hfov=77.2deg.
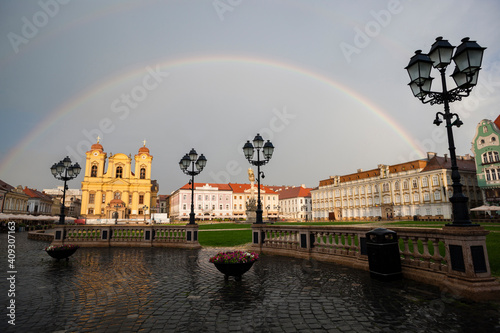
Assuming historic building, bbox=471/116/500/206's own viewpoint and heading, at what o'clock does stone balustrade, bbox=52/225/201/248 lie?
The stone balustrade is roughly at 11 o'clock from the historic building.

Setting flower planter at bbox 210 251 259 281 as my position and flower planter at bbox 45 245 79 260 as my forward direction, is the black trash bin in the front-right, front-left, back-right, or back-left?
back-right

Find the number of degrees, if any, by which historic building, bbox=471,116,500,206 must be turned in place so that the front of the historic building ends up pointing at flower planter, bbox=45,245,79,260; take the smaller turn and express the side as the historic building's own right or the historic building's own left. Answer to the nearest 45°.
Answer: approximately 45° to the historic building's own left

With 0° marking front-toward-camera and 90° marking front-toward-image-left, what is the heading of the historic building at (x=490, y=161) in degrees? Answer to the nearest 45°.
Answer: approximately 45°

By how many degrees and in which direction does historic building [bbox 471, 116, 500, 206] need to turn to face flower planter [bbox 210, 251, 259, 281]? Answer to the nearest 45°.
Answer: approximately 45° to its left

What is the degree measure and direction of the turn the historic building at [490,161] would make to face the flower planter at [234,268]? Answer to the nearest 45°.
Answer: approximately 45° to its left

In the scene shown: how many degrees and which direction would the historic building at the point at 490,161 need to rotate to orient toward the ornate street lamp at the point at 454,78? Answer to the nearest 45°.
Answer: approximately 45° to its left

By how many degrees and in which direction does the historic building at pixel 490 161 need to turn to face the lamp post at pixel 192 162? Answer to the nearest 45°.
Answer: approximately 45° to its left
